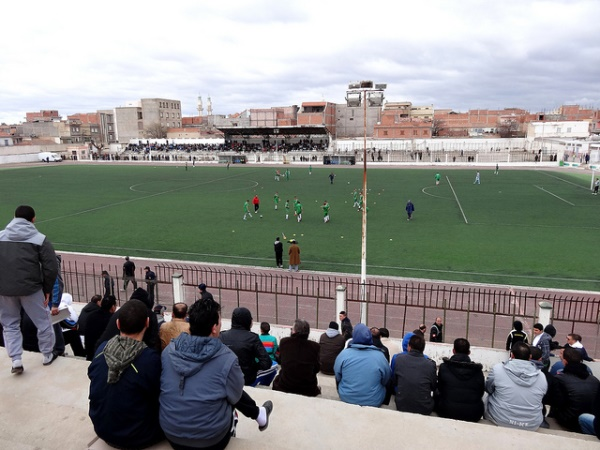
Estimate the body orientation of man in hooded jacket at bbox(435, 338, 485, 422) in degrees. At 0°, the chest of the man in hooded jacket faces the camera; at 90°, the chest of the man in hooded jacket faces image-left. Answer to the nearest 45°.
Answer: approximately 180°

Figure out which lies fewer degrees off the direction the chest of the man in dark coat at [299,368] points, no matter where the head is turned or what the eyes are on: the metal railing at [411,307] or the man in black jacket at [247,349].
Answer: the metal railing

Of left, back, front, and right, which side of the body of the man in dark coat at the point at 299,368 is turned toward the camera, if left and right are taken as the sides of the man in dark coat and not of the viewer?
back

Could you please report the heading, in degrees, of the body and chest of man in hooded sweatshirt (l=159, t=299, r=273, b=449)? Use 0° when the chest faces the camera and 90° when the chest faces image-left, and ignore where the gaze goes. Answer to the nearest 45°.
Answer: approximately 225°

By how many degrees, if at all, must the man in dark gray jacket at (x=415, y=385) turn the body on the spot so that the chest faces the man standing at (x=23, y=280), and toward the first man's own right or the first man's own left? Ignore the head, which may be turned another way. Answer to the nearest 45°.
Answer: approximately 90° to the first man's own left

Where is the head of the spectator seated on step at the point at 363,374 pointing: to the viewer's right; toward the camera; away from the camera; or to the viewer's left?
away from the camera

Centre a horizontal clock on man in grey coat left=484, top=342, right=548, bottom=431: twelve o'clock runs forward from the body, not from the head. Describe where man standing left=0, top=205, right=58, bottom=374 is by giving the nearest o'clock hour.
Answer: The man standing is roughly at 8 o'clock from the man in grey coat.

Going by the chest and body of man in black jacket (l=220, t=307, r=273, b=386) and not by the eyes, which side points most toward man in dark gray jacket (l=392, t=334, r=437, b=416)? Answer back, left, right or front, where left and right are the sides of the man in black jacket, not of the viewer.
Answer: right

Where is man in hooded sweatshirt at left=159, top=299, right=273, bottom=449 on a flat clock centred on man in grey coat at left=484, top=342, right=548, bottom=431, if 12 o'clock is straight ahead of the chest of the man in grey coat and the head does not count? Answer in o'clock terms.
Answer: The man in hooded sweatshirt is roughly at 7 o'clock from the man in grey coat.

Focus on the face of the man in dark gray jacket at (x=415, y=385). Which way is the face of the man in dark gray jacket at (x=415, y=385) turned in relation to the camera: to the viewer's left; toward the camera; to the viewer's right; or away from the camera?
away from the camera

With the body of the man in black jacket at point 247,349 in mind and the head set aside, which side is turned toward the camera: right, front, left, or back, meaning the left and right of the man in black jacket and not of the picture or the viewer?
back

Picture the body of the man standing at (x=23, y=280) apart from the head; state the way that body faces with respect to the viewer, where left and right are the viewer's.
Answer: facing away from the viewer

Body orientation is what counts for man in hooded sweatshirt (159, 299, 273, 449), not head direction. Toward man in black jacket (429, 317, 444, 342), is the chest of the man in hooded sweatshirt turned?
yes

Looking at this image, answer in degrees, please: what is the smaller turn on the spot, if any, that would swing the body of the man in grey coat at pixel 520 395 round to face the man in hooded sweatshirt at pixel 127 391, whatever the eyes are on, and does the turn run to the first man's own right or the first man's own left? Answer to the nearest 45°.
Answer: approximately 135° to the first man's own left

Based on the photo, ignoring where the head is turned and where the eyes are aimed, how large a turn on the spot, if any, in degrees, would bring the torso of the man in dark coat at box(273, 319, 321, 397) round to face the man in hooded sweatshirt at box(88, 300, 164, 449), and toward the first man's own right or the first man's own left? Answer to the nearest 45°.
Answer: approximately 135° to the first man's own left
